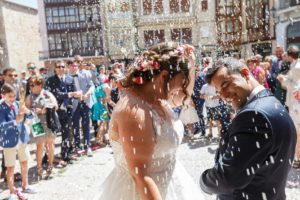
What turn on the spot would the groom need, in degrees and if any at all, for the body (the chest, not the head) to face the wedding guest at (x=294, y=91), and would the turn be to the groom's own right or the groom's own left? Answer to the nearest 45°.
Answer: approximately 90° to the groom's own right

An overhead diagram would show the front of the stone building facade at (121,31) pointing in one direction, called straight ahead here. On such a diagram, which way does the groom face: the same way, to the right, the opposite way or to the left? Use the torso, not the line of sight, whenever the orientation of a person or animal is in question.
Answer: to the right

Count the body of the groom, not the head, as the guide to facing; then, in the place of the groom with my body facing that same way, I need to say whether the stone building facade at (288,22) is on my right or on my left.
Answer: on my right

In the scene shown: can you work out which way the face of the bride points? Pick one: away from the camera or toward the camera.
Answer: away from the camera

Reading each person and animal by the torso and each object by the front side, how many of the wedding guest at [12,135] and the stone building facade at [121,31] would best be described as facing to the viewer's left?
0

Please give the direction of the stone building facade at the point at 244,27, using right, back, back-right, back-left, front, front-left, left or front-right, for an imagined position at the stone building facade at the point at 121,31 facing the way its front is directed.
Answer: left

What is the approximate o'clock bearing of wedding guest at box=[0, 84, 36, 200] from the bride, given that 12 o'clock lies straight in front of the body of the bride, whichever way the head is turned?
The wedding guest is roughly at 8 o'clock from the bride.

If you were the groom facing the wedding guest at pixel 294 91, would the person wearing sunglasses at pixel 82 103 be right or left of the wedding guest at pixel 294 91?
left

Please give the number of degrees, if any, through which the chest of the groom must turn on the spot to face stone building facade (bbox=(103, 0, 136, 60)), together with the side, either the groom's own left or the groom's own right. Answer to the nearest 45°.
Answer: approximately 90° to the groom's own right

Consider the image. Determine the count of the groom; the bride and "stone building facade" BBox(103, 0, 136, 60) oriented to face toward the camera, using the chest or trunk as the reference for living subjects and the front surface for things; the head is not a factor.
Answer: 1

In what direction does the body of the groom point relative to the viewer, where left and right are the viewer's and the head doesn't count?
facing to the left of the viewer

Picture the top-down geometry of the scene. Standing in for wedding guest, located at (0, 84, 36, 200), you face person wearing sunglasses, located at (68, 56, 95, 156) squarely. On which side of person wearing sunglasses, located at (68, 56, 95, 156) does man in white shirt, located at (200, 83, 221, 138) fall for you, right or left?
right

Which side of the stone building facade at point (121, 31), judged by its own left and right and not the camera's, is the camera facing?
front

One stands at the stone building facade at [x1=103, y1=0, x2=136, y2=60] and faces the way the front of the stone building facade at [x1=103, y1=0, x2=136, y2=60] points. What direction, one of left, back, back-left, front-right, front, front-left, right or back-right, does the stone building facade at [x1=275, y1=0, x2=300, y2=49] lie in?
front-left

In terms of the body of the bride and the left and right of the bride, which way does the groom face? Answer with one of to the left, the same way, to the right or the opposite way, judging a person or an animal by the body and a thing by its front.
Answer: the opposite way
